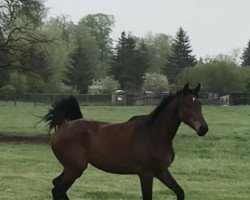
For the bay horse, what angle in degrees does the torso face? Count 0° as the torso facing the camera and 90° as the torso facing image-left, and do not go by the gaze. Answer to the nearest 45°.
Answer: approximately 270°

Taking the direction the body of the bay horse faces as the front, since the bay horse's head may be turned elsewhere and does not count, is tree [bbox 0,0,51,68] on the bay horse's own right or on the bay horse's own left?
on the bay horse's own left
